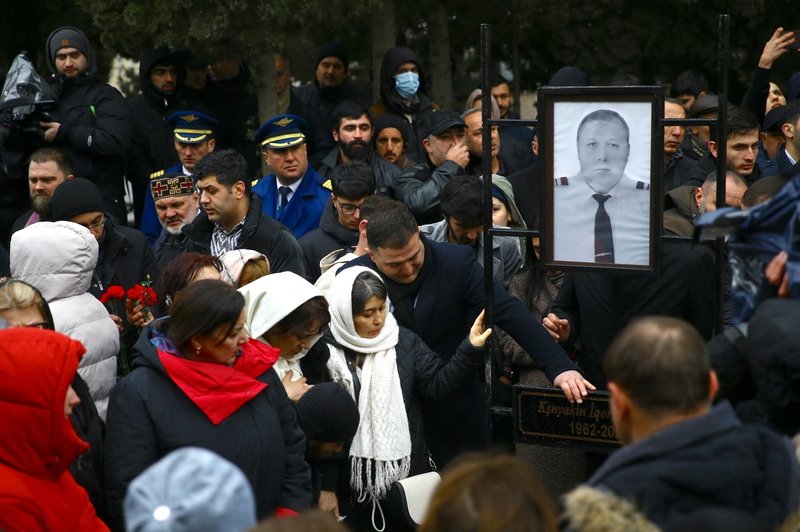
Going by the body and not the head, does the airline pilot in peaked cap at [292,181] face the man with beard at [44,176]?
no

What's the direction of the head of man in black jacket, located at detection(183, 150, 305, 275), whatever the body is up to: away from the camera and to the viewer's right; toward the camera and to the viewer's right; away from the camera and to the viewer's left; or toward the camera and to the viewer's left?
toward the camera and to the viewer's left

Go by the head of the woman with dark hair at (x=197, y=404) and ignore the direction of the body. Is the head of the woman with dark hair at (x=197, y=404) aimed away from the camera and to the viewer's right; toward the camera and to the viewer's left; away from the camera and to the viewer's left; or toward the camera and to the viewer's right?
toward the camera and to the viewer's right

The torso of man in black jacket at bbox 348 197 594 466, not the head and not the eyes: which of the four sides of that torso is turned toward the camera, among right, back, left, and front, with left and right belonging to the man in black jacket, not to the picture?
front

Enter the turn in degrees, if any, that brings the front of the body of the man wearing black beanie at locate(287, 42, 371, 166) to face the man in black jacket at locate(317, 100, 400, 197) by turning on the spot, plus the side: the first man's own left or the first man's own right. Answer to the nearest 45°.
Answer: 0° — they already face them

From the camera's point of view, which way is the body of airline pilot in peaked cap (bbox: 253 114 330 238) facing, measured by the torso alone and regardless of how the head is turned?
toward the camera

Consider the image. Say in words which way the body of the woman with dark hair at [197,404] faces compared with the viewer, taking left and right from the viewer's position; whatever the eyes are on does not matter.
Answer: facing the viewer and to the right of the viewer

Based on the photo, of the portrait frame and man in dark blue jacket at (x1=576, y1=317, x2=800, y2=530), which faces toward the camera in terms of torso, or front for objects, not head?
the portrait frame

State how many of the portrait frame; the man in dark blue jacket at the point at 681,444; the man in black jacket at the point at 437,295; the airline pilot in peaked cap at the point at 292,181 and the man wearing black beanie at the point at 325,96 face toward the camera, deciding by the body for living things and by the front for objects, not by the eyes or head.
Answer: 4

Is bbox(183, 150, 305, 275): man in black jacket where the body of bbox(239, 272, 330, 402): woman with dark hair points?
no

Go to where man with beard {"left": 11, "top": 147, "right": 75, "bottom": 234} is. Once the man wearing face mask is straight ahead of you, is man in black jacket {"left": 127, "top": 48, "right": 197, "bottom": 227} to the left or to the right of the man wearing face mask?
left

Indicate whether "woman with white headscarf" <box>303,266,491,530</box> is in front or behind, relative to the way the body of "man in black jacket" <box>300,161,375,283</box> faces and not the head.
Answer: in front

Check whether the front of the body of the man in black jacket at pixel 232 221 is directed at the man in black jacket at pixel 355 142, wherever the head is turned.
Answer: no

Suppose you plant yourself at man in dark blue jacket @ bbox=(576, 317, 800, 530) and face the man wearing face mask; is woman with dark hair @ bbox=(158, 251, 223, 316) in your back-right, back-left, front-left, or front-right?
front-left

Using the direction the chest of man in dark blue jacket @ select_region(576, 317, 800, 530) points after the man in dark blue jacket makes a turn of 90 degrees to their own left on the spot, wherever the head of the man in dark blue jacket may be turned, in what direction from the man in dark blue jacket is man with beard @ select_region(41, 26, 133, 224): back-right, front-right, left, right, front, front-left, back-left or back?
right

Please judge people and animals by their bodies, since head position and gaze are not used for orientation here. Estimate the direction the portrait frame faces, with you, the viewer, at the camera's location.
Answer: facing the viewer

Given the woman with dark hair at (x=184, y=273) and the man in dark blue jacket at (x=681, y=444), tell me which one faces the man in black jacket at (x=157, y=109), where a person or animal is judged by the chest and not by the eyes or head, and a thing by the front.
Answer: the man in dark blue jacket at (x=681, y=444)

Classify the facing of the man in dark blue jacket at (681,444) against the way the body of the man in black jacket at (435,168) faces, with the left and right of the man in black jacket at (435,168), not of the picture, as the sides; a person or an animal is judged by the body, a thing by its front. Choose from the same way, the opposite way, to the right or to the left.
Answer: the opposite way

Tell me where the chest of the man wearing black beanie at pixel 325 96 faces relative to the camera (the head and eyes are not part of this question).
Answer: toward the camera

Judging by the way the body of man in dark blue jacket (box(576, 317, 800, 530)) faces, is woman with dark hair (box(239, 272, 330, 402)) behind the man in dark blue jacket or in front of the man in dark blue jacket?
in front
